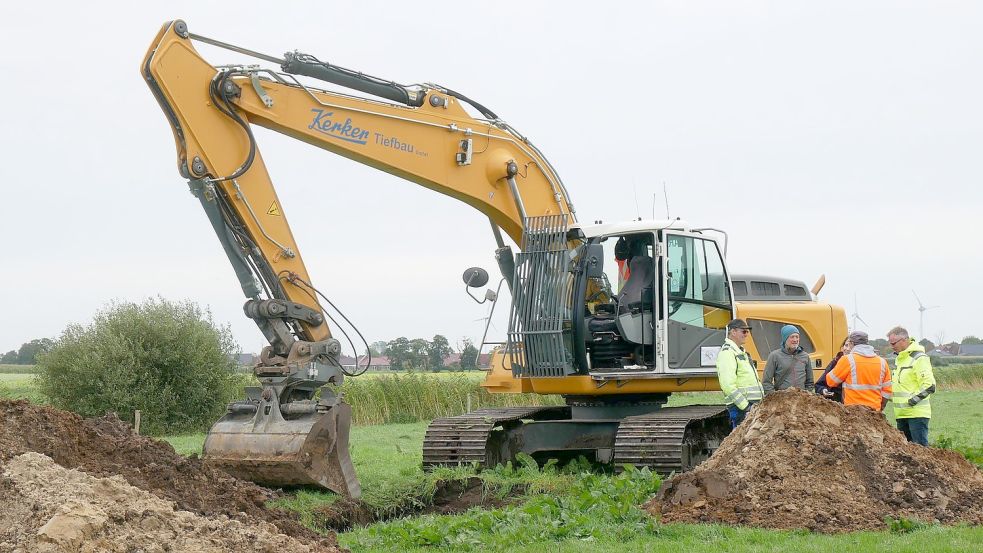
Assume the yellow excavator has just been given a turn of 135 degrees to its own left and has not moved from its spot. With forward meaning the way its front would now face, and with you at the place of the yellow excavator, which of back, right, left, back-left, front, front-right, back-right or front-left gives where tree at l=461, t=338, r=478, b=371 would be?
left

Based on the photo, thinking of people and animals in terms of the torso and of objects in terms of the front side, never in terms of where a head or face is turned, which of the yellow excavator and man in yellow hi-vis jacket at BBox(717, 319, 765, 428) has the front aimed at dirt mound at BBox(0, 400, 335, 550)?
the yellow excavator

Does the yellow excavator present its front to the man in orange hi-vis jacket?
no

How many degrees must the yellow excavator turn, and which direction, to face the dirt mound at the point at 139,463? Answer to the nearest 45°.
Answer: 0° — it already faces it

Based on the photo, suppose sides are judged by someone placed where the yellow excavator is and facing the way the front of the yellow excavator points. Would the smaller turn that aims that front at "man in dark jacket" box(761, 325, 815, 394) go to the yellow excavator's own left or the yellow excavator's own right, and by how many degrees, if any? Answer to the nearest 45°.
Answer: approximately 135° to the yellow excavator's own left

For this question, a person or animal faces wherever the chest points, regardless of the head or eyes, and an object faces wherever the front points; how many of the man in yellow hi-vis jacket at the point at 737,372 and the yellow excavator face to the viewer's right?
1

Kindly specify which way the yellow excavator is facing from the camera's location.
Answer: facing the viewer and to the left of the viewer

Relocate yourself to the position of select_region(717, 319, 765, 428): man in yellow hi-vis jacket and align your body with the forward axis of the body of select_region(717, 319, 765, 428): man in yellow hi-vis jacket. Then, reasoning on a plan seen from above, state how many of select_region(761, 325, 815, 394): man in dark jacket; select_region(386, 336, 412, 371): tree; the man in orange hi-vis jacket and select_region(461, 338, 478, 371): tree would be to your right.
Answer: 0

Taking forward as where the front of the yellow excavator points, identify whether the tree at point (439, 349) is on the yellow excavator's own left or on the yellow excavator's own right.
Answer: on the yellow excavator's own right

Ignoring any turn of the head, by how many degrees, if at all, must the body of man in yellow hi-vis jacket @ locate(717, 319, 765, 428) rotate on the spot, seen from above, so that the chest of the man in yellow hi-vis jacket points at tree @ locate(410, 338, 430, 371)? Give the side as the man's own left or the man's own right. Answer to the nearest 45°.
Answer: approximately 135° to the man's own left

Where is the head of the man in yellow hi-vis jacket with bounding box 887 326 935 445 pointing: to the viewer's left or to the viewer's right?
to the viewer's left

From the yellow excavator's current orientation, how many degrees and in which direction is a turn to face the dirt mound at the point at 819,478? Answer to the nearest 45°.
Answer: approximately 90° to its left

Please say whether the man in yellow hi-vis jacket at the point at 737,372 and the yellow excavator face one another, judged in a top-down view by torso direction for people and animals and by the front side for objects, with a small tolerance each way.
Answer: no

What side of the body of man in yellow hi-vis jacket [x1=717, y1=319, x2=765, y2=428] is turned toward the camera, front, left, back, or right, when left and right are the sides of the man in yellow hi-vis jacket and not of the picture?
right

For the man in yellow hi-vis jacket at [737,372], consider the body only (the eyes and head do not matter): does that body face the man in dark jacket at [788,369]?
no
